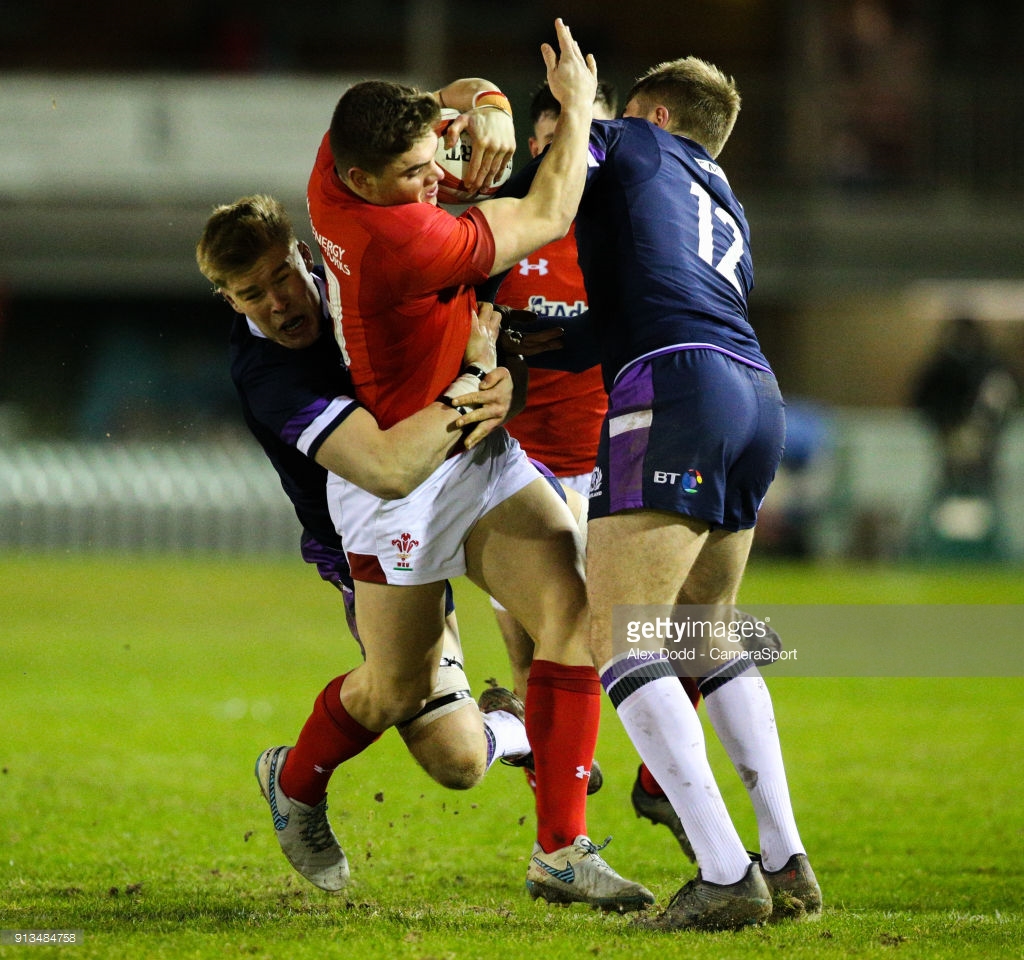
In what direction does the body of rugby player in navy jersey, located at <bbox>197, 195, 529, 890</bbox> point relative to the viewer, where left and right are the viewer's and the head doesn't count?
facing the viewer and to the right of the viewer

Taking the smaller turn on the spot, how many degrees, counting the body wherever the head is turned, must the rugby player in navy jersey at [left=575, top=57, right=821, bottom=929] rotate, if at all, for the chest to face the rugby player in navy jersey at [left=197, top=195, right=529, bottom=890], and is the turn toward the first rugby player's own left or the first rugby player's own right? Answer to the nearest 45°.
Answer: approximately 45° to the first rugby player's own left

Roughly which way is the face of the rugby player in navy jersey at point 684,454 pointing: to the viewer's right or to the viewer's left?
to the viewer's left

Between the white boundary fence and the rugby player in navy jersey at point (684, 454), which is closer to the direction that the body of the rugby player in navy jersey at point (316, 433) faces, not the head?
the rugby player in navy jersey

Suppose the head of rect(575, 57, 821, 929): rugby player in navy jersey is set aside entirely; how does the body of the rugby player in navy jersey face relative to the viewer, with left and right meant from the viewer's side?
facing away from the viewer and to the left of the viewer

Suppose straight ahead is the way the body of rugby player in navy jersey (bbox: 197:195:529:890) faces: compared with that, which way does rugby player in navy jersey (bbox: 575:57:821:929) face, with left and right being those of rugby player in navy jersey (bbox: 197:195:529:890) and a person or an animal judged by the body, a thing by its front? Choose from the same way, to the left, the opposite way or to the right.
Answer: the opposite way

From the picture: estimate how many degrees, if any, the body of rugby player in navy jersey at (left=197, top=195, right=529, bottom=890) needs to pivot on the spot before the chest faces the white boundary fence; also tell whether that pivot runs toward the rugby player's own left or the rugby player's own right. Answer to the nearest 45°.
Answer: approximately 135° to the rugby player's own left

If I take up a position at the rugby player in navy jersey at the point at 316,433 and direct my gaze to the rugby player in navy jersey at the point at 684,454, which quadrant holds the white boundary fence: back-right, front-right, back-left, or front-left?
back-left

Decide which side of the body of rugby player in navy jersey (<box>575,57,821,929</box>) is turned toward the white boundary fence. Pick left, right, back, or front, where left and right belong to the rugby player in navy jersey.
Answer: front

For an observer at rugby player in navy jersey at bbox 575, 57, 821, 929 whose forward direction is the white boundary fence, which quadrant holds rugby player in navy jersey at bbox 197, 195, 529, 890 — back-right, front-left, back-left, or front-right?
front-left
